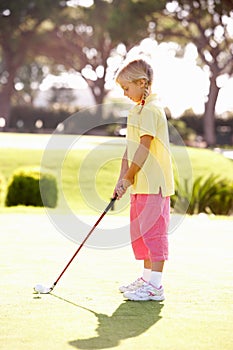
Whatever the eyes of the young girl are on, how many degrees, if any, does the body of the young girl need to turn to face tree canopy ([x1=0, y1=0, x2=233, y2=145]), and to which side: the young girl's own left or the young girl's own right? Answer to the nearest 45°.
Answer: approximately 90° to the young girl's own right

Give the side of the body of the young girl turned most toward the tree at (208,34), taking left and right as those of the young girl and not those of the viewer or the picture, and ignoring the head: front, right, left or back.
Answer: right

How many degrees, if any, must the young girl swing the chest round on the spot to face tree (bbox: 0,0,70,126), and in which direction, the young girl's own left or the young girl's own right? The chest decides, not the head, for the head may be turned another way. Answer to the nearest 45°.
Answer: approximately 90° to the young girl's own right

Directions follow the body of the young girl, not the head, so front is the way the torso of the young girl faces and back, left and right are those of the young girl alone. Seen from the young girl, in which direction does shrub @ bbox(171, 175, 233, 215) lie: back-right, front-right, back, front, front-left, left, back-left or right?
right

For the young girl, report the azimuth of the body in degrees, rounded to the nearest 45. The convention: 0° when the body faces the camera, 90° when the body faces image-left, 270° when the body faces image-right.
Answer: approximately 90°
